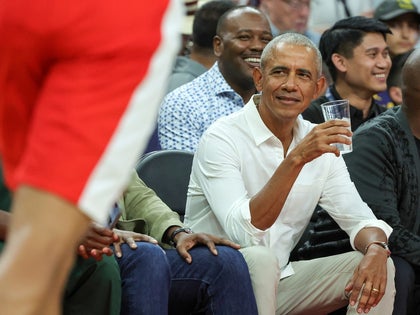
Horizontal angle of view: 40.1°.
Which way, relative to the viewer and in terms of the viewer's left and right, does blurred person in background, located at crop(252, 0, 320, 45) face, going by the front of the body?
facing the viewer and to the right of the viewer

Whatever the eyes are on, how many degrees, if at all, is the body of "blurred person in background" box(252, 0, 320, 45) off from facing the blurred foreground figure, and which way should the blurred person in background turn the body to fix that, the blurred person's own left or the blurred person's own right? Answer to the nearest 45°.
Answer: approximately 45° to the blurred person's own right
